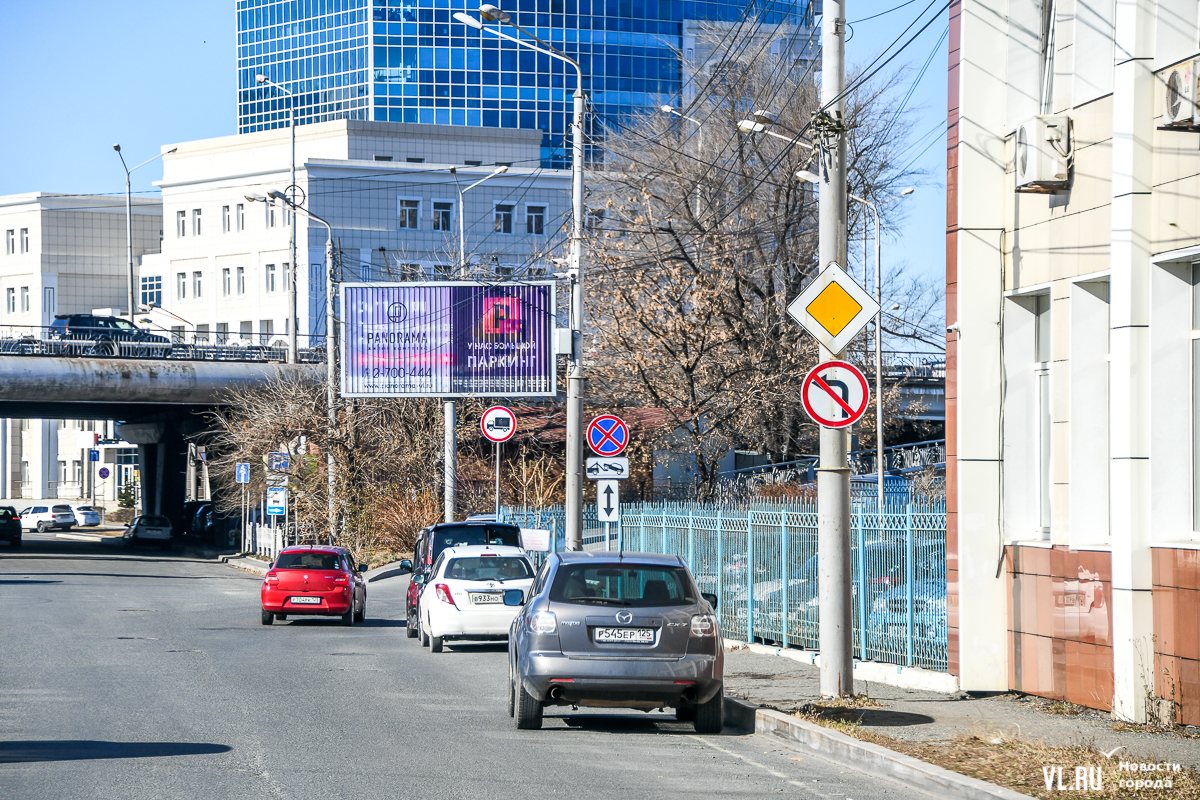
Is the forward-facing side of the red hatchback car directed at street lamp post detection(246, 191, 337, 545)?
yes

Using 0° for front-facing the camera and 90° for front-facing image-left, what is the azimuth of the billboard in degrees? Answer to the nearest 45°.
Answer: approximately 0°

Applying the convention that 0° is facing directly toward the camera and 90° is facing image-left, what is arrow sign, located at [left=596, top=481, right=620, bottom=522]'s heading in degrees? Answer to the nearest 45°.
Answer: approximately 0°

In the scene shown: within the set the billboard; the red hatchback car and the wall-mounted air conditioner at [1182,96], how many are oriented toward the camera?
1

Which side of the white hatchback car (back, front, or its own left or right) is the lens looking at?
back

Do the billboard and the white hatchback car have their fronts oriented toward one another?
yes

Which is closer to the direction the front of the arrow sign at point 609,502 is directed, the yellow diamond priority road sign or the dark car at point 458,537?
the yellow diamond priority road sign

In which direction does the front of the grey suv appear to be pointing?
away from the camera

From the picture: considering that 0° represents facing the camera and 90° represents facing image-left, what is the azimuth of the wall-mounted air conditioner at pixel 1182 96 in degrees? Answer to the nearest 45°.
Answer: approximately 90°

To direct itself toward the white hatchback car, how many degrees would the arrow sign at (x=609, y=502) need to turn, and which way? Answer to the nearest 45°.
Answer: approximately 45° to its right

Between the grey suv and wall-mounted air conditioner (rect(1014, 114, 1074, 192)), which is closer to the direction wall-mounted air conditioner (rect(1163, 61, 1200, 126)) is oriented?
the grey suv

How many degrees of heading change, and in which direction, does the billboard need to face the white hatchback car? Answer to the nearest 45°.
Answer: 0° — it already faces it

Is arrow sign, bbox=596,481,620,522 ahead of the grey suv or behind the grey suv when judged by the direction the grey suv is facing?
ahead

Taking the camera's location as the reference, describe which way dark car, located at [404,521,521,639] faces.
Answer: facing away from the viewer
